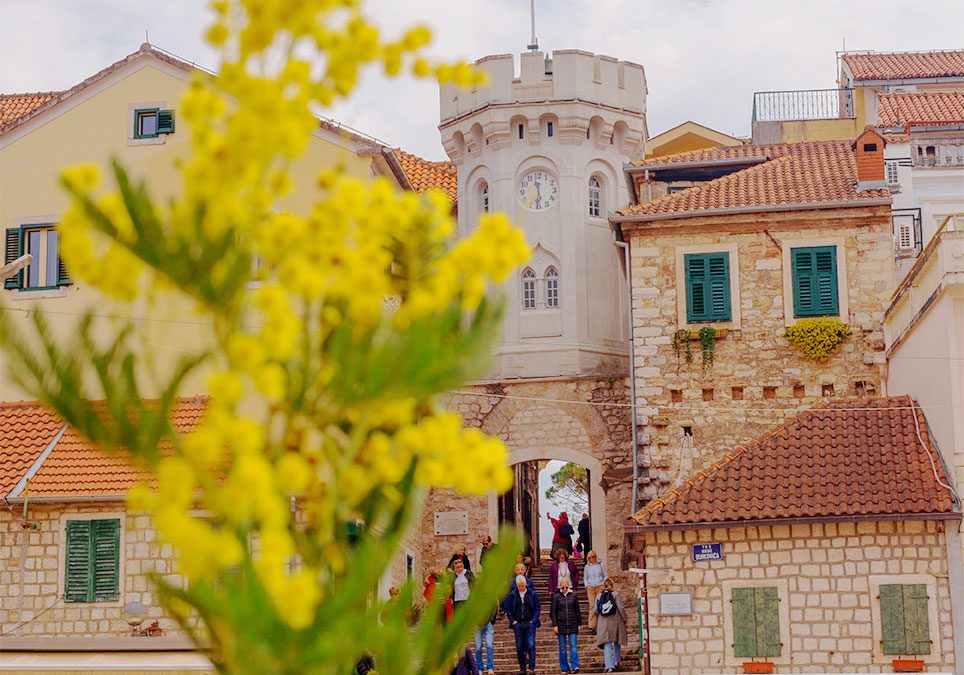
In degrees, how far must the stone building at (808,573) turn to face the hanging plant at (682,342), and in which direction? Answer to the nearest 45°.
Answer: approximately 180°

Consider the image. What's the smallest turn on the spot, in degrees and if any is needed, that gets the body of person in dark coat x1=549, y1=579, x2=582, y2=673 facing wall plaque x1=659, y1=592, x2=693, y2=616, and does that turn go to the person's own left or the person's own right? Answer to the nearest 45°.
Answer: approximately 90° to the person's own left

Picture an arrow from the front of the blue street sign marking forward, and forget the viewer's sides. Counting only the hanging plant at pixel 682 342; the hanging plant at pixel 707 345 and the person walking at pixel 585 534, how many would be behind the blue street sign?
3

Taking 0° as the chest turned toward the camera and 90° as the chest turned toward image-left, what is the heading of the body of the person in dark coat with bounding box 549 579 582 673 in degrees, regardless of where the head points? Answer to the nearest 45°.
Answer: approximately 0°

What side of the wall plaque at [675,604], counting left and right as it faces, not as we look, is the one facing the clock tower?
back
